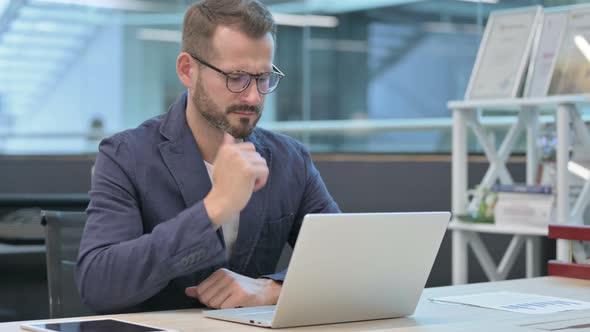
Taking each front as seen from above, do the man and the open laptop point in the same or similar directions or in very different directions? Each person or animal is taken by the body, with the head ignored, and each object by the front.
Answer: very different directions

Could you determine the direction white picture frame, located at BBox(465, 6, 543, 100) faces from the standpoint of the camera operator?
facing the viewer and to the left of the viewer

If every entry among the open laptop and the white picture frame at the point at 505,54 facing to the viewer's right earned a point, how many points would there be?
0

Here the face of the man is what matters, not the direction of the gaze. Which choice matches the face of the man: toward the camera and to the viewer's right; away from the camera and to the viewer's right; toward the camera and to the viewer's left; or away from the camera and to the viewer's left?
toward the camera and to the viewer's right

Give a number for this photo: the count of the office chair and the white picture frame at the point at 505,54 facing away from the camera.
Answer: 0

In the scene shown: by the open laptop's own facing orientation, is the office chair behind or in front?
in front

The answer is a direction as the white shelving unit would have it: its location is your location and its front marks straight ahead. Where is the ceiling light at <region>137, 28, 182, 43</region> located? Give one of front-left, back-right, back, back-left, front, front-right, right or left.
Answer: right

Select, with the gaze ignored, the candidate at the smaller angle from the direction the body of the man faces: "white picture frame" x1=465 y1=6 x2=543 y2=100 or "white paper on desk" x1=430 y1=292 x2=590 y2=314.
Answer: the white paper on desk

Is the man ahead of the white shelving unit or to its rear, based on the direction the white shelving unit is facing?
ahead

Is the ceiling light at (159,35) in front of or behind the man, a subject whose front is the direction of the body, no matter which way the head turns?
behind

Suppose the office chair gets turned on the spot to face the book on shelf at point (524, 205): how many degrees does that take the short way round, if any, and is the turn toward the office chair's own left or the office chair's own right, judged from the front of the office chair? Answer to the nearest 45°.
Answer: approximately 90° to the office chair's own left

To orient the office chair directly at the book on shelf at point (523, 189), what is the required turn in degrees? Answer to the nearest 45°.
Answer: approximately 90° to its left

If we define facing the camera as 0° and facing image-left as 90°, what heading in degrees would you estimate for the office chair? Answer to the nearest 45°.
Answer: approximately 315°
